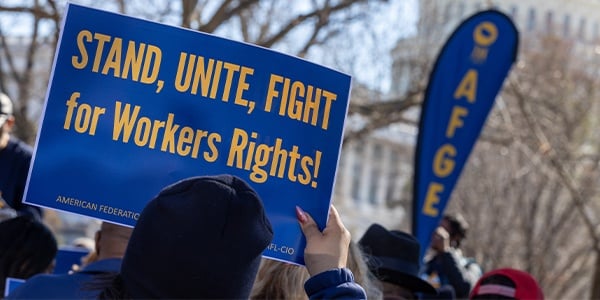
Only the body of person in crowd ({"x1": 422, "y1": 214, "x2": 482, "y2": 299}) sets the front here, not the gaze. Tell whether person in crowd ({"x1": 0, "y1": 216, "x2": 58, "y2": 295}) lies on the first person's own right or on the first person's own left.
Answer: on the first person's own left

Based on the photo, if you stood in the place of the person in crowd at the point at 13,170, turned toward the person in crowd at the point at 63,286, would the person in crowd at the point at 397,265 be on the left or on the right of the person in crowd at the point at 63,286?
left

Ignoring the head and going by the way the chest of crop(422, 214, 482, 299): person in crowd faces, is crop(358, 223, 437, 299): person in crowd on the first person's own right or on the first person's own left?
on the first person's own left

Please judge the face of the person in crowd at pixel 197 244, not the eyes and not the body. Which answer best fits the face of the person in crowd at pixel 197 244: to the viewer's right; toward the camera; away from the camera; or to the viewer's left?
away from the camera
